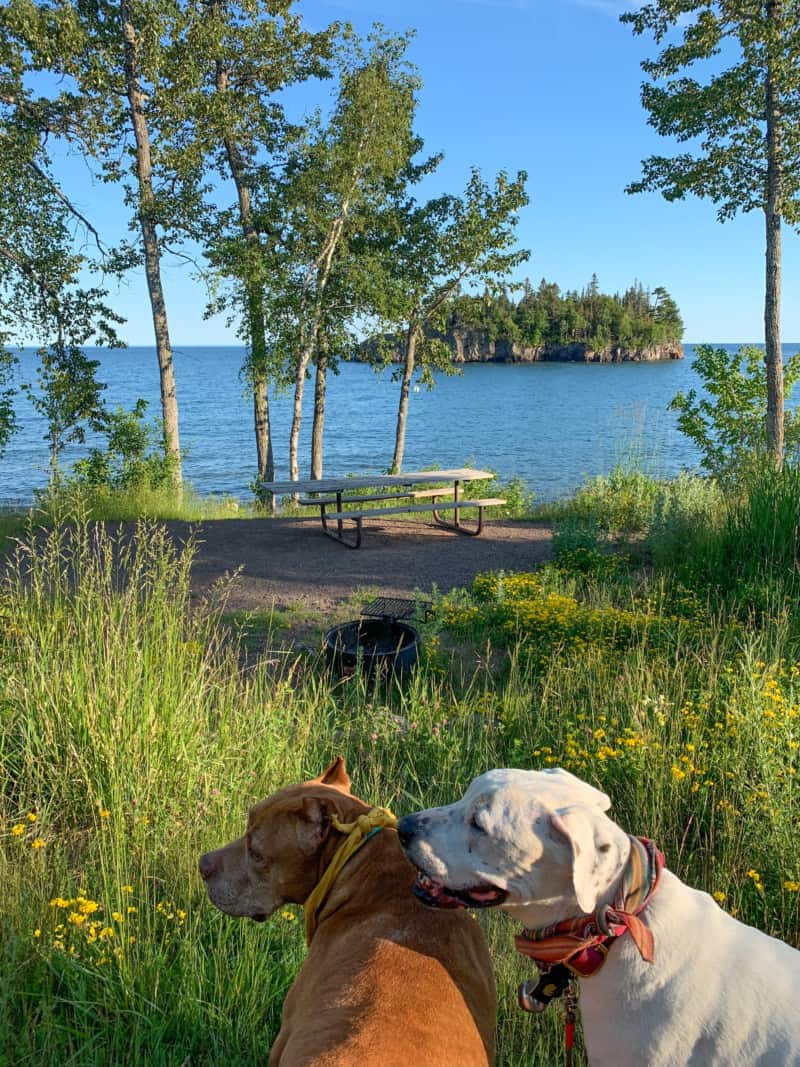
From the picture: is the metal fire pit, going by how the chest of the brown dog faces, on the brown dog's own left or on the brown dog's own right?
on the brown dog's own right

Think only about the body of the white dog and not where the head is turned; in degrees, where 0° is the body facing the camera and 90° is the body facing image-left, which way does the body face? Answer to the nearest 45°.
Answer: approximately 90°

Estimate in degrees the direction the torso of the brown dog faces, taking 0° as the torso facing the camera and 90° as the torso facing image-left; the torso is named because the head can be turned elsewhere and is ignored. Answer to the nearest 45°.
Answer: approximately 135°

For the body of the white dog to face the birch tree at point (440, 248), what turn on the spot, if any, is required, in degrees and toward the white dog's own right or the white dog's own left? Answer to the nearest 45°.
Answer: approximately 90° to the white dog's own right

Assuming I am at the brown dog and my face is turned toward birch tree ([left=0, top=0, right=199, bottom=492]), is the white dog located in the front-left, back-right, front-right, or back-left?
back-right

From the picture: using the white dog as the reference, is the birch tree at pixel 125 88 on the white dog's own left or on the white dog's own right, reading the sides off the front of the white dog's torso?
on the white dog's own right
